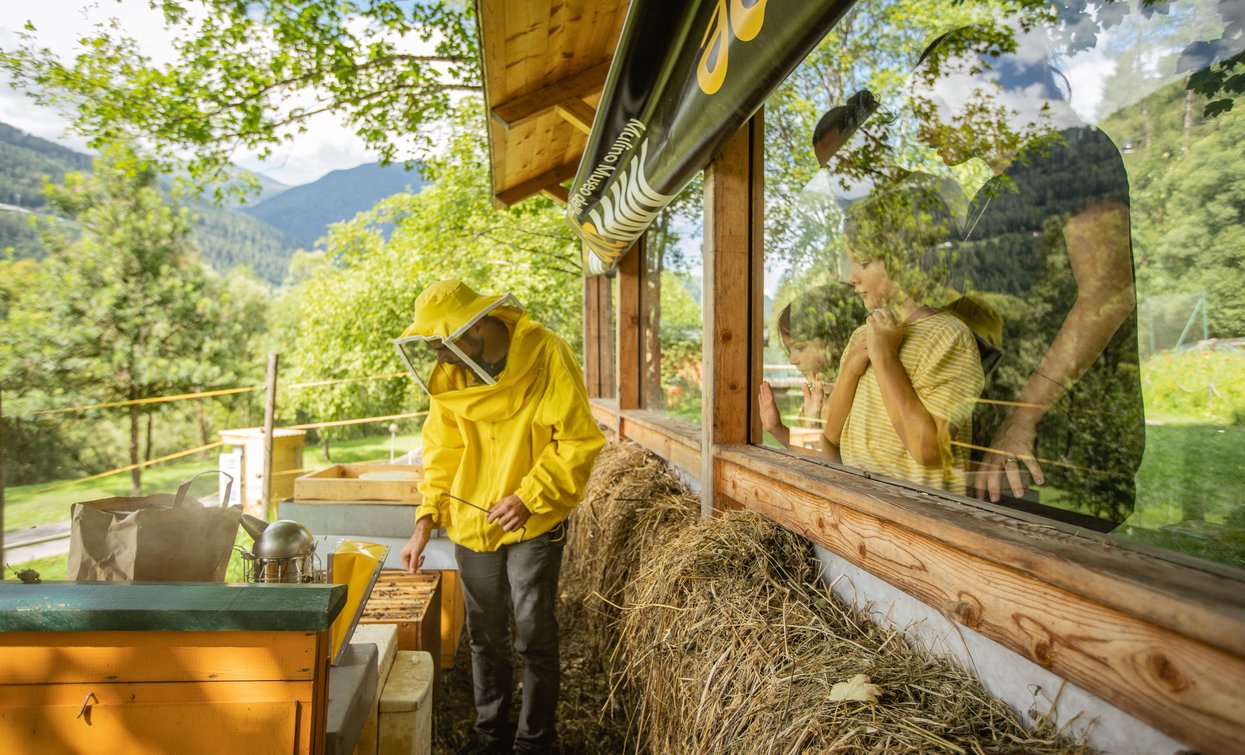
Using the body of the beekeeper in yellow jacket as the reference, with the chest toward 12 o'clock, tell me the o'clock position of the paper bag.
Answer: The paper bag is roughly at 12 o'clock from the beekeeper in yellow jacket.

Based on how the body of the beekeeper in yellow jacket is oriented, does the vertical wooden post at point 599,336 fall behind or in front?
behind

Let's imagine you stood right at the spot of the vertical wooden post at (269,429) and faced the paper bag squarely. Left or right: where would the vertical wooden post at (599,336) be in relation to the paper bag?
left

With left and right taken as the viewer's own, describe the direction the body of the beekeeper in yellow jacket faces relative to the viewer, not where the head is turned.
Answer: facing the viewer and to the left of the viewer

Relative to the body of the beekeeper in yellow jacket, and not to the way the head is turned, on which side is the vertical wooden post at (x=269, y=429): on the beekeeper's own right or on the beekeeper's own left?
on the beekeeper's own right

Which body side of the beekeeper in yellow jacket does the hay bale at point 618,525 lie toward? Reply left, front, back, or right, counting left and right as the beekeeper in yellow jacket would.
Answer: back

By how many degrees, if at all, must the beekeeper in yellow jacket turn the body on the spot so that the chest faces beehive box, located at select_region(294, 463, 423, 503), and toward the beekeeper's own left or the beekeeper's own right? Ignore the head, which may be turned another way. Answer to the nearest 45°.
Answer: approximately 90° to the beekeeper's own right

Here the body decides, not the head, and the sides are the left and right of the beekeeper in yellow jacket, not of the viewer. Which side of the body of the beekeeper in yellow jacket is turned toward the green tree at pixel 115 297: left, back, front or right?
right

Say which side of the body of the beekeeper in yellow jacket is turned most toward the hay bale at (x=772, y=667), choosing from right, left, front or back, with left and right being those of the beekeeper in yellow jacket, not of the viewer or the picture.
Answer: left

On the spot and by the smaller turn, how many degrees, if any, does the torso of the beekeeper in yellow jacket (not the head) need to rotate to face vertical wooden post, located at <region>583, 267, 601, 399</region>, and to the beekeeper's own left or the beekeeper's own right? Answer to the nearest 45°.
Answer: approximately 135° to the beekeeper's own right
